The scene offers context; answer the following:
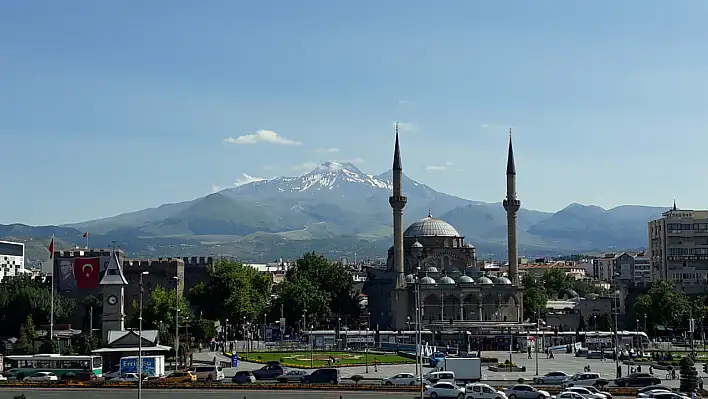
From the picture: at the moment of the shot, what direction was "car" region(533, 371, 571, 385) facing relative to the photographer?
facing to the left of the viewer

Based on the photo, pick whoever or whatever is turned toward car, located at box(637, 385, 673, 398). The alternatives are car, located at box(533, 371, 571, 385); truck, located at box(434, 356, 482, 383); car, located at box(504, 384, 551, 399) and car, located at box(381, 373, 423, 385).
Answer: car, located at box(504, 384, 551, 399)

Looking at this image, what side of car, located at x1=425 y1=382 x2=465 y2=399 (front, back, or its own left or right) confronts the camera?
right

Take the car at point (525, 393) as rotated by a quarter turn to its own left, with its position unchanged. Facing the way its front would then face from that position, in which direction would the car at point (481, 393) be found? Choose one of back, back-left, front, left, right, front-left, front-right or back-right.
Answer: back-left

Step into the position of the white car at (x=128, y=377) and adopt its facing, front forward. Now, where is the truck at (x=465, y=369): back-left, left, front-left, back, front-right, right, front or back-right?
back

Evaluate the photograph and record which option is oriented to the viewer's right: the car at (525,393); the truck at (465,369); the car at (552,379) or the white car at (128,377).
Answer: the car at (525,393)
